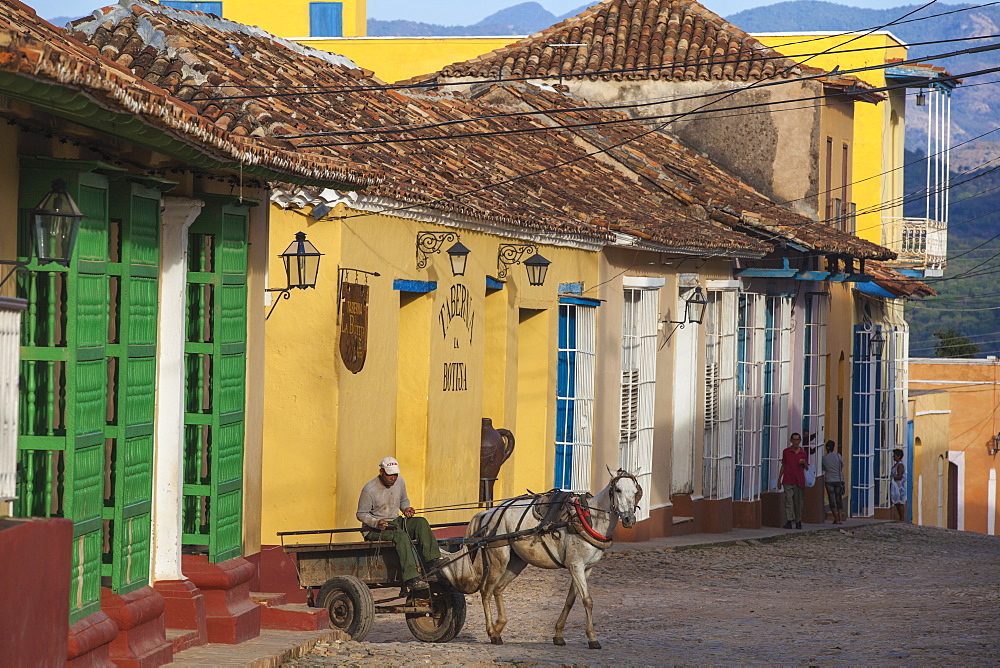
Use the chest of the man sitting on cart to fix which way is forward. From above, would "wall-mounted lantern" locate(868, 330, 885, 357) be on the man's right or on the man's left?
on the man's left

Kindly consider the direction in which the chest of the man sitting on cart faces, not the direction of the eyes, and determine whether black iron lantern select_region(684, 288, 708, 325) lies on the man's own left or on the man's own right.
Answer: on the man's own left

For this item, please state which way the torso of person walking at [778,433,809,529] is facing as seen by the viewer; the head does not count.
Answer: toward the camera

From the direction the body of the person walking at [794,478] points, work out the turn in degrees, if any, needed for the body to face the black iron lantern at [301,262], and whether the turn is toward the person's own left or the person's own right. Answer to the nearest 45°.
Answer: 0° — they already face it

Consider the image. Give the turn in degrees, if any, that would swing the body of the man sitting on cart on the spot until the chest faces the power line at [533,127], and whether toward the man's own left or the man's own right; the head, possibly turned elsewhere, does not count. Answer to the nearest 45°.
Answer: approximately 135° to the man's own left

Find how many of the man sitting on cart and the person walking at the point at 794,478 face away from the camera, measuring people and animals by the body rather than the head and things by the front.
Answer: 0

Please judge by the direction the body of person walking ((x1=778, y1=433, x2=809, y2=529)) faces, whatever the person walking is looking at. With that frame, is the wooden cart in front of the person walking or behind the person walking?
in front
